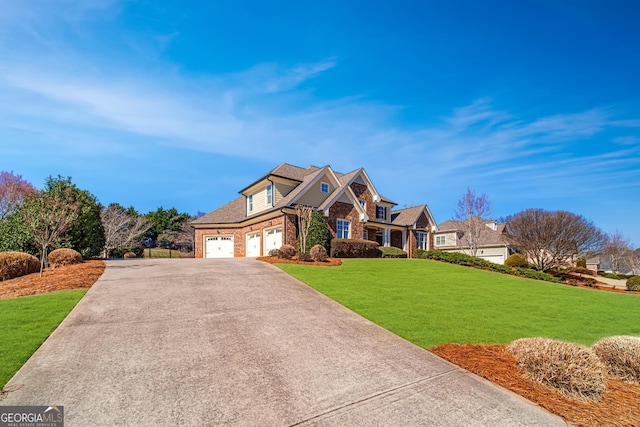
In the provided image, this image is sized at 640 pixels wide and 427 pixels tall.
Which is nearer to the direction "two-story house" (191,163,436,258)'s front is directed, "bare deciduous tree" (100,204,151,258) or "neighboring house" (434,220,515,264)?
the neighboring house

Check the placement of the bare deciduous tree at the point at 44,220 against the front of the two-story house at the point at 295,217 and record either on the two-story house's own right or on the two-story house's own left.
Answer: on the two-story house's own right

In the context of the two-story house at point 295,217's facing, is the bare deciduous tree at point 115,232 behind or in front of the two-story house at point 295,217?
behind

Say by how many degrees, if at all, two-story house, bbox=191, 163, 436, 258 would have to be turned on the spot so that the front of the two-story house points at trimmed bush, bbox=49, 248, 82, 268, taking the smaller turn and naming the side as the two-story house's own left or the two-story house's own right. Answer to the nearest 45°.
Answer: approximately 90° to the two-story house's own right

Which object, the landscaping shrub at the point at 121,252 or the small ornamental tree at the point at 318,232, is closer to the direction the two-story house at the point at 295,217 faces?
the small ornamental tree

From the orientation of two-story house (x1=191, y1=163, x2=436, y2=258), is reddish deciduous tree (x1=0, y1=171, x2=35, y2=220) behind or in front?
behind

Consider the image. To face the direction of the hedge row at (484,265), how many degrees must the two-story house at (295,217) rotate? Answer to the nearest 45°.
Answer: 0° — it already faces it

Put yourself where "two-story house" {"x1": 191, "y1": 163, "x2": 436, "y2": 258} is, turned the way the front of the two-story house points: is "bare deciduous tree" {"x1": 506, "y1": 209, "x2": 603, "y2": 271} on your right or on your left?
on your left

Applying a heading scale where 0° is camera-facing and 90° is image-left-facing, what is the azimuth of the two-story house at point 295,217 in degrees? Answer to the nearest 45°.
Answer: approximately 315°

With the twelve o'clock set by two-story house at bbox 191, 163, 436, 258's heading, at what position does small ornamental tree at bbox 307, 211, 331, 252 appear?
The small ornamental tree is roughly at 1 o'clock from the two-story house.

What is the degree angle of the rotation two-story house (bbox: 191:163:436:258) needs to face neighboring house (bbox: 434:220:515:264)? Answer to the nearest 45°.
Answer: approximately 90° to its left

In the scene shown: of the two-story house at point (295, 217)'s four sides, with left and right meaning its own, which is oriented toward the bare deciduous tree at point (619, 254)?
left
